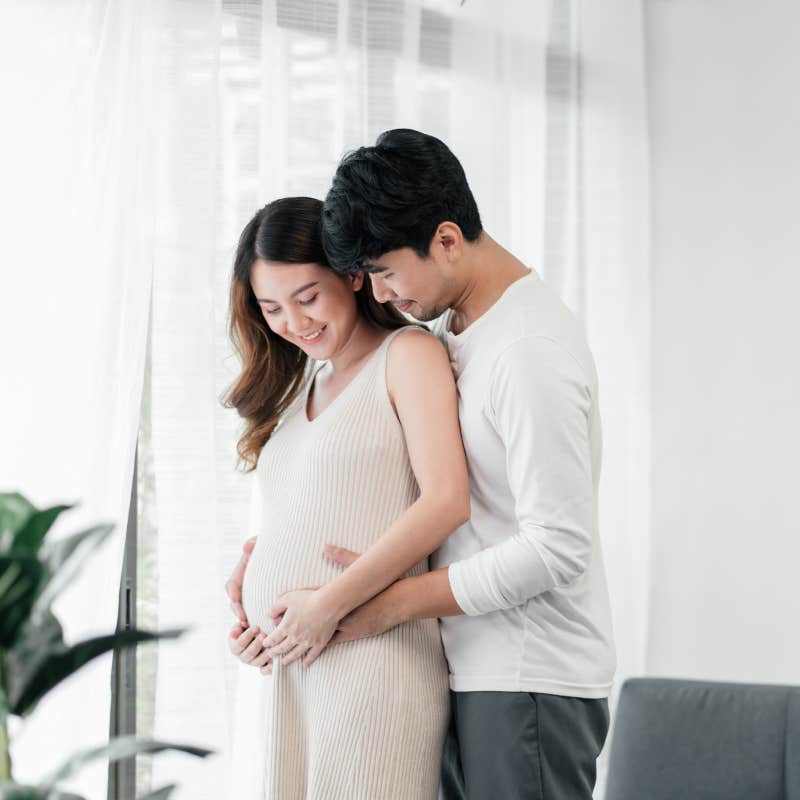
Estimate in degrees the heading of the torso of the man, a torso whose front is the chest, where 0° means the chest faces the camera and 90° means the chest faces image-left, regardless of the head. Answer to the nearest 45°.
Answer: approximately 90°

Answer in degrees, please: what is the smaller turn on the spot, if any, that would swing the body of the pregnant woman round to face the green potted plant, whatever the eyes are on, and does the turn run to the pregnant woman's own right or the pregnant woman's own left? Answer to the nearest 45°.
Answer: approximately 45° to the pregnant woman's own left

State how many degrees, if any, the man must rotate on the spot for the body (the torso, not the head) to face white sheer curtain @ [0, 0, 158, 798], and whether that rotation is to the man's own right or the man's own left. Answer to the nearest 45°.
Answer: approximately 45° to the man's own right

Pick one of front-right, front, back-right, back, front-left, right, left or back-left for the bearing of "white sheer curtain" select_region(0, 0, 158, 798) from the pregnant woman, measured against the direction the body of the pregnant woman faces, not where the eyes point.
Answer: right

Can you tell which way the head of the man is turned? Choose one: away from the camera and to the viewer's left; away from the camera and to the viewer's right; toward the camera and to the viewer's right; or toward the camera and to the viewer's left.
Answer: toward the camera and to the viewer's left

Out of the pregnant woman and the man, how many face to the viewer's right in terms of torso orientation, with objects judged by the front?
0

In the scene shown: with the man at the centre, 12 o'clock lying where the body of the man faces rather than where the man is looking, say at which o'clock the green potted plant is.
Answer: The green potted plant is roughly at 10 o'clock from the man.

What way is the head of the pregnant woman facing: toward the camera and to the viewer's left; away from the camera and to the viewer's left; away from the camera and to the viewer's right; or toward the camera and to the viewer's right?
toward the camera and to the viewer's left
